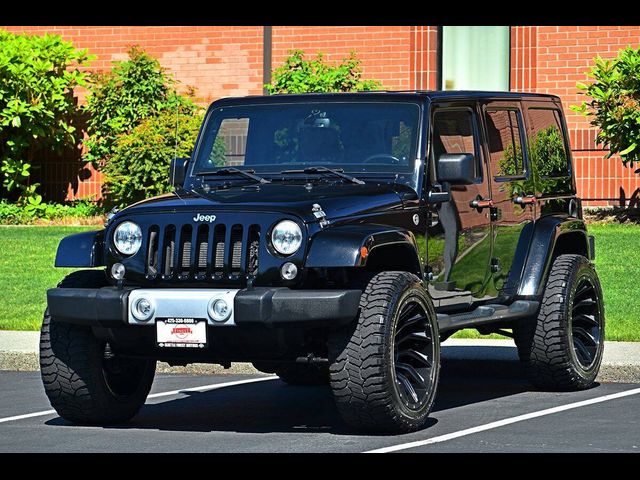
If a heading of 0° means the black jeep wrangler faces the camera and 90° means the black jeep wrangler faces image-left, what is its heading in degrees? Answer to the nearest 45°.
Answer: approximately 45°

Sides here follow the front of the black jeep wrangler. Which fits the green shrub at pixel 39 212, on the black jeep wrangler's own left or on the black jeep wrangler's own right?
on the black jeep wrangler's own right

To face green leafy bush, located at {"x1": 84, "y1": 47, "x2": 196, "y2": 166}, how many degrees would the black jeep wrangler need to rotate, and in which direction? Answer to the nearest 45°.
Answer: approximately 135° to its right

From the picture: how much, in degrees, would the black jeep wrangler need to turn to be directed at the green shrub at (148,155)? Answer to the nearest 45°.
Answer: approximately 135° to its right

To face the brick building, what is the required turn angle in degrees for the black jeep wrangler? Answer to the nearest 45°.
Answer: approximately 135° to its right

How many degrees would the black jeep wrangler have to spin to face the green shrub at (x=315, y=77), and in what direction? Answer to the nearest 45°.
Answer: approximately 135° to its right

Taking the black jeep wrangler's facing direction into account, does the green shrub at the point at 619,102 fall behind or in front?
behind
